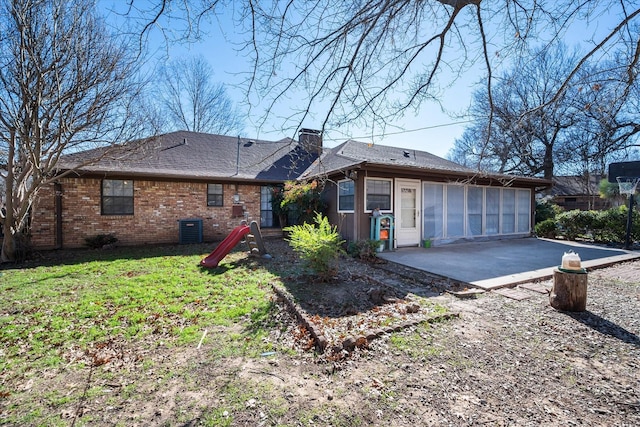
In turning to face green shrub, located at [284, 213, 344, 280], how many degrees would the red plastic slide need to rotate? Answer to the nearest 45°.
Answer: approximately 90° to its left

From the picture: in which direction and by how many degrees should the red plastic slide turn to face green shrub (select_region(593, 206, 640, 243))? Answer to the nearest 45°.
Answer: approximately 135° to its left

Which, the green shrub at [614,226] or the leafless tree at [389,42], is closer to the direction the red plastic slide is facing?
the leafless tree

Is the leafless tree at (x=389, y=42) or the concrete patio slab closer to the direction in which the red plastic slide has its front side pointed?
the leafless tree

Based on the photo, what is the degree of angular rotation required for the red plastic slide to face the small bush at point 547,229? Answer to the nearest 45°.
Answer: approximately 135° to its left

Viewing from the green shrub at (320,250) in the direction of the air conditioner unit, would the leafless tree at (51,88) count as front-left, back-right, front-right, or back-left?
front-left

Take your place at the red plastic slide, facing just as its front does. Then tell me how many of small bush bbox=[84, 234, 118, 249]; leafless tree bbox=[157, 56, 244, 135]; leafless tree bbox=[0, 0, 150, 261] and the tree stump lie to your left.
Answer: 1

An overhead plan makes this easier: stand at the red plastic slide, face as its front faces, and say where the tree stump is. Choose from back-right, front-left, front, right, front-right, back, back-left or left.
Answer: left

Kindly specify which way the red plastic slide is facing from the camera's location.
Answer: facing the viewer and to the left of the viewer

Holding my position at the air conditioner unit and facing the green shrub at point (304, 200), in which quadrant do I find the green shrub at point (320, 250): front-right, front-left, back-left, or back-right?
front-right

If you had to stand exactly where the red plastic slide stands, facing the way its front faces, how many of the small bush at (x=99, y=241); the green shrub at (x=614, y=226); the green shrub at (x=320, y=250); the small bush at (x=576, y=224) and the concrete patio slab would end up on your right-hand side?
1

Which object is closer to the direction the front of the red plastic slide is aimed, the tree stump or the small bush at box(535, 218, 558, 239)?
the tree stump
